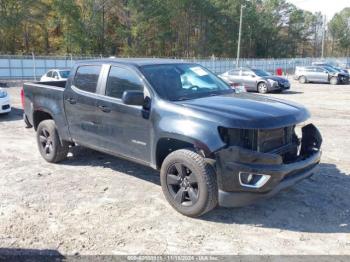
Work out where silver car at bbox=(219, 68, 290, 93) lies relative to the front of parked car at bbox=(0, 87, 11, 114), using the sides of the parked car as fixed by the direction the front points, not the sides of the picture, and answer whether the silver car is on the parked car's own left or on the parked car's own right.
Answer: on the parked car's own left

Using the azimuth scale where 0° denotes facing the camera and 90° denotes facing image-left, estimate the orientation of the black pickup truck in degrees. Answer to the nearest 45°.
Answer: approximately 315°

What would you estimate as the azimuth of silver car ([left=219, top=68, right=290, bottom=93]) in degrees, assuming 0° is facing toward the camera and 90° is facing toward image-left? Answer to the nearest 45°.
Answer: approximately 315°

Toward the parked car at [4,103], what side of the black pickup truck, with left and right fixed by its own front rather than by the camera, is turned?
back

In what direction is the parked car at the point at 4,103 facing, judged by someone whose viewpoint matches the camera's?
facing the viewer and to the right of the viewer

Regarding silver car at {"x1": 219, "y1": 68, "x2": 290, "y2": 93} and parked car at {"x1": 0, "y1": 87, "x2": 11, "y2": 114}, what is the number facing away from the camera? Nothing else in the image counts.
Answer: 0

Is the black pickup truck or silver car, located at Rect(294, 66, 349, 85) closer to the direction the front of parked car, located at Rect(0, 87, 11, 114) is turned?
the black pickup truck
